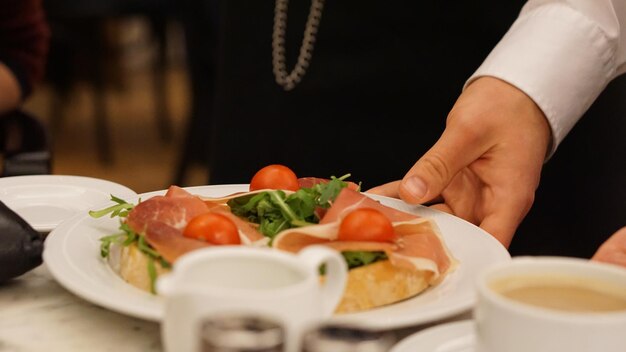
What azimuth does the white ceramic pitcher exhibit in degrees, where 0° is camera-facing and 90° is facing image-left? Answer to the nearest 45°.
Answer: approximately 90°

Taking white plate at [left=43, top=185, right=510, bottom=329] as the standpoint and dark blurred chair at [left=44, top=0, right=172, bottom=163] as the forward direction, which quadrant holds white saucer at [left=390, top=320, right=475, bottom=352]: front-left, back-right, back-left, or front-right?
back-right

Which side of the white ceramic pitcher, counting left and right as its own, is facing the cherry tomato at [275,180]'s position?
right
